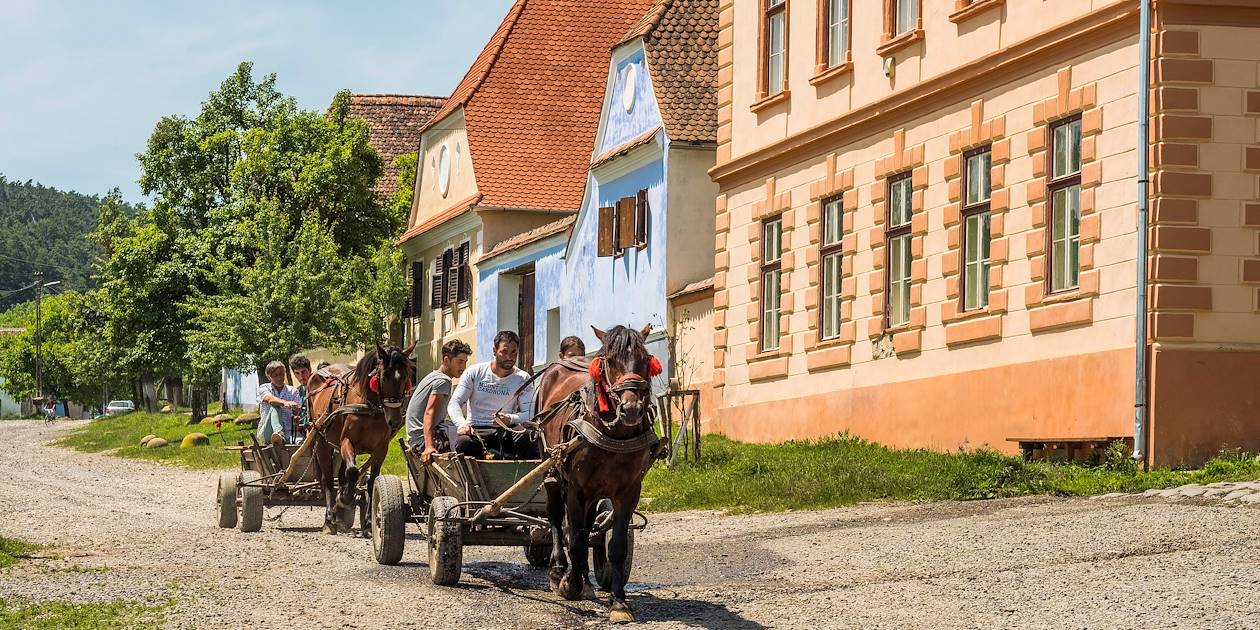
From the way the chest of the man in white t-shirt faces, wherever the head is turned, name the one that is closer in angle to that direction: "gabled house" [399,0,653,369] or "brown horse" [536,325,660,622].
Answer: the brown horse

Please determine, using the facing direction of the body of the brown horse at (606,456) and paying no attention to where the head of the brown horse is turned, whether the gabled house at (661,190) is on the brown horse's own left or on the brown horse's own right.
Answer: on the brown horse's own left

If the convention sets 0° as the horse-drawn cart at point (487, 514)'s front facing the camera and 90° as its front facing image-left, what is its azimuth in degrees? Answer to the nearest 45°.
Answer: approximately 315°

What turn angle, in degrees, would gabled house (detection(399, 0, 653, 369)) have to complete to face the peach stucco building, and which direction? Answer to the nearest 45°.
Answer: approximately 45° to its left

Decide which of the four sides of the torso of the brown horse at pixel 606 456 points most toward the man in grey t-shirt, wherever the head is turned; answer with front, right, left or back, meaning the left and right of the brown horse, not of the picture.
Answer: back

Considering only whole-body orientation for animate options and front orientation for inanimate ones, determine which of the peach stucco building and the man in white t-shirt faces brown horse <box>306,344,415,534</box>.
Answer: the peach stucco building

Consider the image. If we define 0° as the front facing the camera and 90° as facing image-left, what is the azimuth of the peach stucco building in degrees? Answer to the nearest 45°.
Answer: approximately 45°

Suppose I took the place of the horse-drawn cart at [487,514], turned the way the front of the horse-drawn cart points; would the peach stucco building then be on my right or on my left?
on my left
